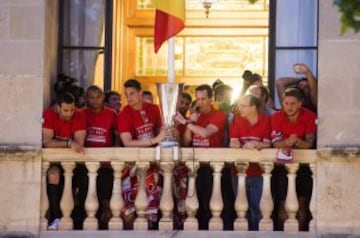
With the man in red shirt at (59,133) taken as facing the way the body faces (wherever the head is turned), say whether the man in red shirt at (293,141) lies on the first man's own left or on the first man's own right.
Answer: on the first man's own left

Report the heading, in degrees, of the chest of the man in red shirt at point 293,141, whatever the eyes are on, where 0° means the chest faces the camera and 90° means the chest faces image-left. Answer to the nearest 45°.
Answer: approximately 0°

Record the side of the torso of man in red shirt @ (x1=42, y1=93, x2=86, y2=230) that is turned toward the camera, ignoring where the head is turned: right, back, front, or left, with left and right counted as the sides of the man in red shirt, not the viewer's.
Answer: front

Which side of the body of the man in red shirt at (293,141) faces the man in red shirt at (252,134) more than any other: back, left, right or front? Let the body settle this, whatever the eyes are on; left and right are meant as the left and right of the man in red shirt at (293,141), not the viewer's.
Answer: right

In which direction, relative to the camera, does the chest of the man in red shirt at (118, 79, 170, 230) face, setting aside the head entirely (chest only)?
toward the camera

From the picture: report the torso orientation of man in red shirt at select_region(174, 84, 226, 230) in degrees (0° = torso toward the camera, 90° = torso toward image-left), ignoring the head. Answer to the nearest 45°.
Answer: approximately 45°

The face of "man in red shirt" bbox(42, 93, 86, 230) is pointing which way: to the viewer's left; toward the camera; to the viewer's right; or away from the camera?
toward the camera

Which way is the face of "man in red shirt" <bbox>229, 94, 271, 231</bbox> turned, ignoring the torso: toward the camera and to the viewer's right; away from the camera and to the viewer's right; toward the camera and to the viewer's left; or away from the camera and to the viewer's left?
toward the camera and to the viewer's left

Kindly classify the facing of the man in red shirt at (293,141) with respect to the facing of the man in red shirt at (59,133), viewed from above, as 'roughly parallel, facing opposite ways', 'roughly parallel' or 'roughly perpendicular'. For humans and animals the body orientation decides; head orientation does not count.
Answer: roughly parallel

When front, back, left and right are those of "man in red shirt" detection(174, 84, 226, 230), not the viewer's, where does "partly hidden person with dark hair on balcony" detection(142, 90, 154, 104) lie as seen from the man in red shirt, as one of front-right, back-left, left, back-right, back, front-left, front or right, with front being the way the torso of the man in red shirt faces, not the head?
right

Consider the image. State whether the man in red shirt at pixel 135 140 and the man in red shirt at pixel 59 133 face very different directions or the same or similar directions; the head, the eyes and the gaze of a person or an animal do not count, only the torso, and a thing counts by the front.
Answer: same or similar directions

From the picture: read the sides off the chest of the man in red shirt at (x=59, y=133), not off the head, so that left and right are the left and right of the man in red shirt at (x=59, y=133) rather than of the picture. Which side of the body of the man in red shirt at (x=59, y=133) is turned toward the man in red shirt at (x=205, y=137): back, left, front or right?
left

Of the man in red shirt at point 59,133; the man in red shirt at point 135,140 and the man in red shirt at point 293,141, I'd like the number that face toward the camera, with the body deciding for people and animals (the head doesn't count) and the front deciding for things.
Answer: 3
